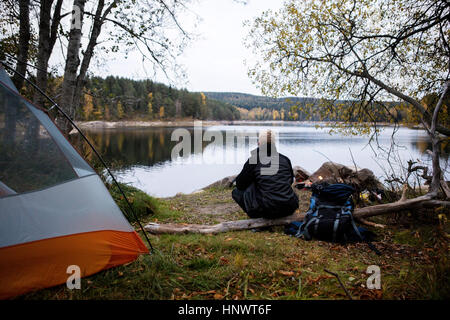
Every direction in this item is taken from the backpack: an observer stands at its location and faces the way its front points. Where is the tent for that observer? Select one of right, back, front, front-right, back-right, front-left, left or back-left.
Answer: front-right

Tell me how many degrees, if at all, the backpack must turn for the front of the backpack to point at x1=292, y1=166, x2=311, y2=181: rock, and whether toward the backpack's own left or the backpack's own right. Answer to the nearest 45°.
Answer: approximately 180°

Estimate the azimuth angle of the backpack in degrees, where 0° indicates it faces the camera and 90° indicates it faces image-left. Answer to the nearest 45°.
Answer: approximately 0°

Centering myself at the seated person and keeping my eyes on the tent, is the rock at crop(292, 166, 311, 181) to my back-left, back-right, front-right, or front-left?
back-right

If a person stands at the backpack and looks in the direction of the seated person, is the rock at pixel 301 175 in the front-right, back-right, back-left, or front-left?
front-right

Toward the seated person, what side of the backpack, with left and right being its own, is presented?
right

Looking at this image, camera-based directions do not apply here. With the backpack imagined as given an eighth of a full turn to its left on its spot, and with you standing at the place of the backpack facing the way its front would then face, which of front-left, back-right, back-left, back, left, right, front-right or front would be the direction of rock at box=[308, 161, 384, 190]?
back-left
